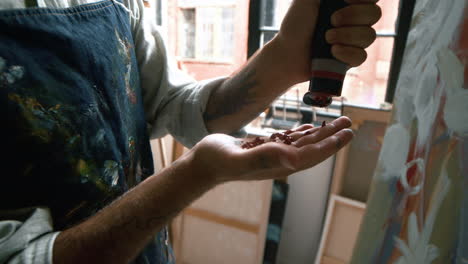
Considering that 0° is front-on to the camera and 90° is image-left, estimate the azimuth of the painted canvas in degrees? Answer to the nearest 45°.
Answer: approximately 45°

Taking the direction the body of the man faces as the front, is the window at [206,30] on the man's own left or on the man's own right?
on the man's own left

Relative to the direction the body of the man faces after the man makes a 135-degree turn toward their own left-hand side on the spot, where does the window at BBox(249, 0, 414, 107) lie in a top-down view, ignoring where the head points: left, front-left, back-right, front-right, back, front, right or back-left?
front-right

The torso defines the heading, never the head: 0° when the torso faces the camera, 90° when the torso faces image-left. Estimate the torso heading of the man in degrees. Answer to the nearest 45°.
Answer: approximately 315°
